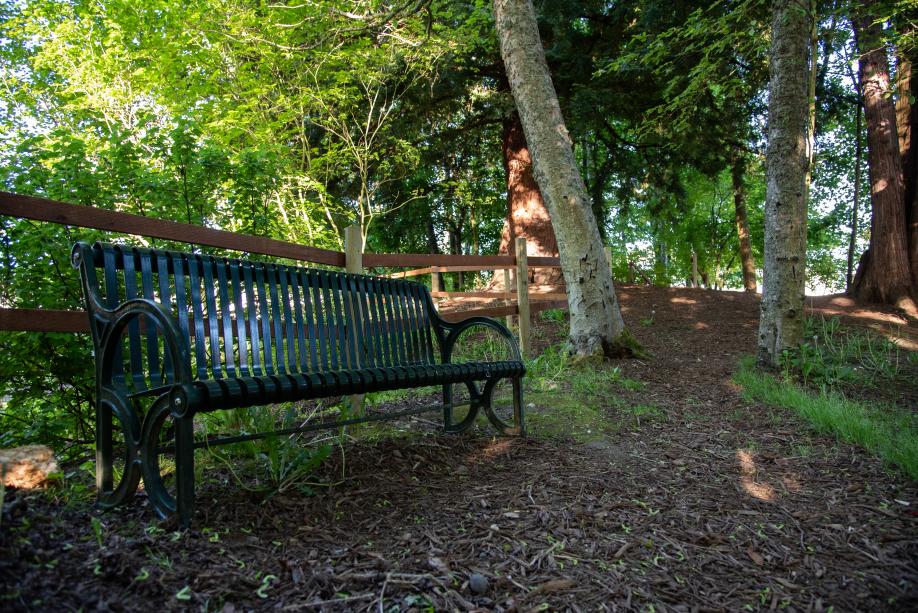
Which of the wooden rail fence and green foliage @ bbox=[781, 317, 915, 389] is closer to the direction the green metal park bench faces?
the green foliage

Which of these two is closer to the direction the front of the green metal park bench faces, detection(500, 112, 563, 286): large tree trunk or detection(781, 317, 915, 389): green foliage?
the green foliage

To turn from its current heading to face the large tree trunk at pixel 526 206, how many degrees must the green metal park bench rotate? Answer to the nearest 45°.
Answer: approximately 90° to its left

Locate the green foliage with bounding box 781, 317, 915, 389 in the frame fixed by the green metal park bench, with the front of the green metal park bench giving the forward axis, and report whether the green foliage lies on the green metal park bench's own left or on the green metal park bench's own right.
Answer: on the green metal park bench's own left

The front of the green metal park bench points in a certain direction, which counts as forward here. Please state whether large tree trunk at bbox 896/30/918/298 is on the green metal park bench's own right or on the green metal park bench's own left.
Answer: on the green metal park bench's own left

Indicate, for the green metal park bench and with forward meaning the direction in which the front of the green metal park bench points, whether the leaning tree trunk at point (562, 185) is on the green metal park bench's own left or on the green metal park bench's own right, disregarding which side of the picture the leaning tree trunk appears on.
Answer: on the green metal park bench's own left

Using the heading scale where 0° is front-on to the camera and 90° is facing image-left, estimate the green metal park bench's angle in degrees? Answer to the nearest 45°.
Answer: approximately 315°

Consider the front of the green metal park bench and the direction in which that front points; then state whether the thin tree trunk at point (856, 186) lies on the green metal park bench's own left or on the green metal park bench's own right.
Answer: on the green metal park bench's own left

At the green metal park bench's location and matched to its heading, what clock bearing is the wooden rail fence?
The wooden rail fence is roughly at 6 o'clock from the green metal park bench.
